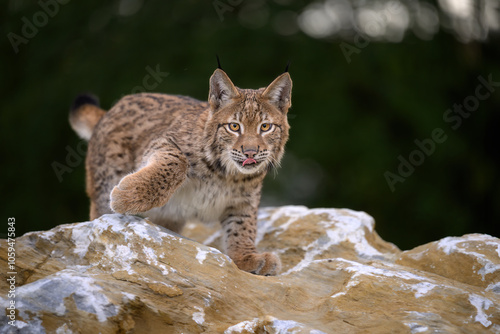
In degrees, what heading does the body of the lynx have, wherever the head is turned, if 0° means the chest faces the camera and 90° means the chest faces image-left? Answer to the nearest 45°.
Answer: approximately 315°
